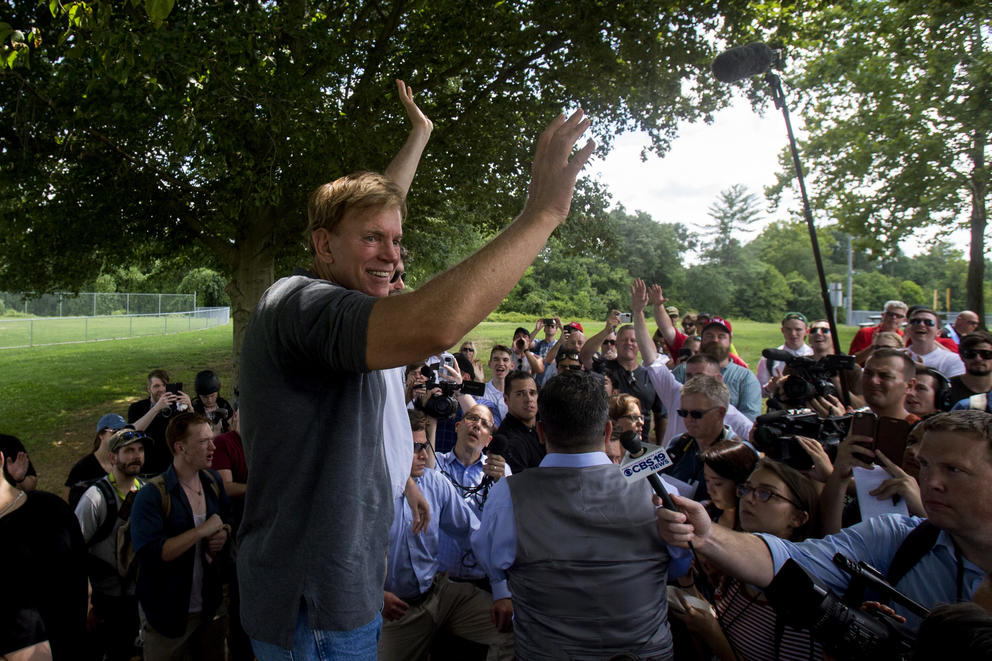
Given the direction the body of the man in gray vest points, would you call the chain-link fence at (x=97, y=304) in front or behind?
in front

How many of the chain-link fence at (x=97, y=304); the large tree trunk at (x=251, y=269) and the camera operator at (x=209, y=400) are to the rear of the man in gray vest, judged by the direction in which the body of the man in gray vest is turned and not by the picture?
0

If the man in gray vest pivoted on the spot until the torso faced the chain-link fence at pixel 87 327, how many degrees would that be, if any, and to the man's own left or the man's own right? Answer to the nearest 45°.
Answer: approximately 45° to the man's own left

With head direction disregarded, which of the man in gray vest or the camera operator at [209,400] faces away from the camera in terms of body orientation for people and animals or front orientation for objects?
the man in gray vest

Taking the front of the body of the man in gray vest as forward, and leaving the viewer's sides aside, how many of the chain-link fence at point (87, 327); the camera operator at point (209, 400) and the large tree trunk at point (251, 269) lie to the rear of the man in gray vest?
0

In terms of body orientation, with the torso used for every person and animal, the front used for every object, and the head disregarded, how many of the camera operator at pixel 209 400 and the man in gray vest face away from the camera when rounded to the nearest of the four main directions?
1

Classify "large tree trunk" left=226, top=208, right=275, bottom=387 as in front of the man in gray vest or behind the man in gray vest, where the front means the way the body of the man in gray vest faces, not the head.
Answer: in front

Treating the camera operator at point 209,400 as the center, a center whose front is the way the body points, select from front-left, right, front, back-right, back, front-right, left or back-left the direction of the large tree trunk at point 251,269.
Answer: back-left

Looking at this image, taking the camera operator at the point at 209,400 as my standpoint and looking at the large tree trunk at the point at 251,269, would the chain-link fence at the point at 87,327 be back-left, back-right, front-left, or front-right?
front-left

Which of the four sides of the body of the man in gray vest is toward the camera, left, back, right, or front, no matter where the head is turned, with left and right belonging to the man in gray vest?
back

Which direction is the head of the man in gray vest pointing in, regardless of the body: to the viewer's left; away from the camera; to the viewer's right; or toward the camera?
away from the camera

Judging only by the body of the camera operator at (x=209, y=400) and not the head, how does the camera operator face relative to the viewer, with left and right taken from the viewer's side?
facing the viewer and to the right of the viewer
